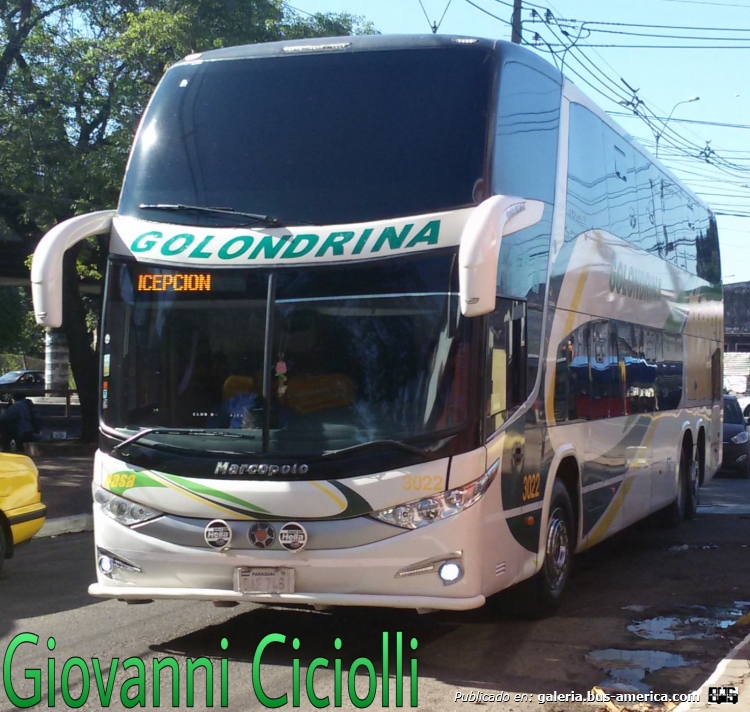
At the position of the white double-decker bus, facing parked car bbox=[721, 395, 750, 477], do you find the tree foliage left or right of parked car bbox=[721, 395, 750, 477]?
left

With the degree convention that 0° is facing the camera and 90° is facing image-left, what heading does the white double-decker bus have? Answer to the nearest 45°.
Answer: approximately 45°

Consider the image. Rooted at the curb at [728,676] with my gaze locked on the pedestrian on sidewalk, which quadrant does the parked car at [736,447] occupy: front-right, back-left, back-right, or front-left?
front-right

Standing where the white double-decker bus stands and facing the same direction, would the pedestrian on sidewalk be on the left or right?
on its right

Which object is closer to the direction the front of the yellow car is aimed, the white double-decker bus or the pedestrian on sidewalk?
the pedestrian on sidewalk

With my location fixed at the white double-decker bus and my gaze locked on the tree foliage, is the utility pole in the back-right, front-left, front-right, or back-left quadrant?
front-right

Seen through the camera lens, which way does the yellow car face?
facing the viewer and to the left of the viewer

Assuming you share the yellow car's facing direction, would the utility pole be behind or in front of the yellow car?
behind

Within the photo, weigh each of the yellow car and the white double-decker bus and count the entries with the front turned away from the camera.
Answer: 0
